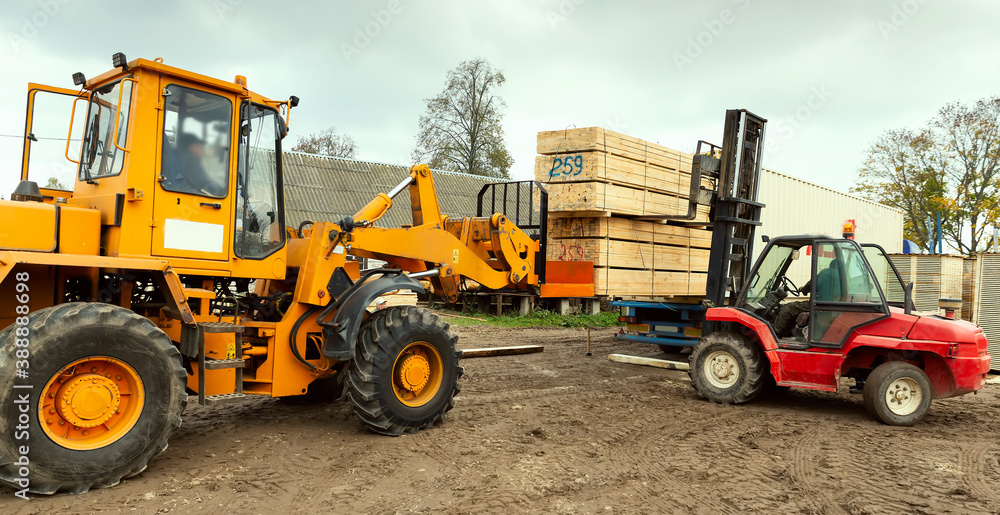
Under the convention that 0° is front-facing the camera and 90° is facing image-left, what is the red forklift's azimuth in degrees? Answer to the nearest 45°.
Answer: approximately 135°

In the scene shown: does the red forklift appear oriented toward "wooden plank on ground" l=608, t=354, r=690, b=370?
yes

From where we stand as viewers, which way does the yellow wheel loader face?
facing away from the viewer and to the right of the viewer

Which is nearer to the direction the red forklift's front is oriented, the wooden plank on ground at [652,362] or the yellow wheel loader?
the wooden plank on ground

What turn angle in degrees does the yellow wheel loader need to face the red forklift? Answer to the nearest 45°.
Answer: approximately 45° to its right

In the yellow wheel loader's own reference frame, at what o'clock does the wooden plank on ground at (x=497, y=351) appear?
The wooden plank on ground is roughly at 12 o'clock from the yellow wheel loader.

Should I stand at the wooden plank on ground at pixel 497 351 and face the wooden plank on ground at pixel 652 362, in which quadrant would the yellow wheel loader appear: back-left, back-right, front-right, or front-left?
back-right

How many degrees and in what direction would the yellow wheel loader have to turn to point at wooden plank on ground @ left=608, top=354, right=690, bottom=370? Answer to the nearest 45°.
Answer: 0° — it already faces it
